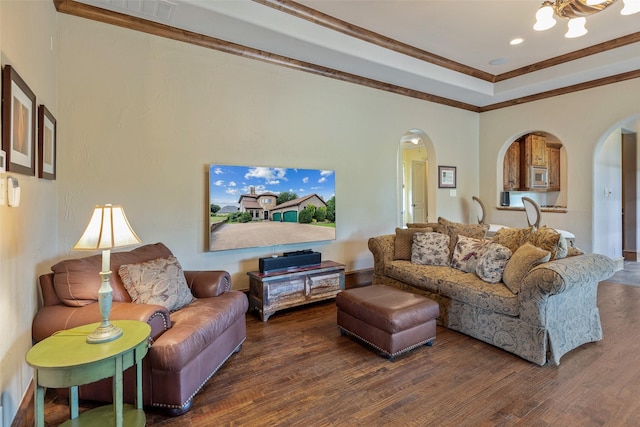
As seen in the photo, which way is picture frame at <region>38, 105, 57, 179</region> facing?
to the viewer's right

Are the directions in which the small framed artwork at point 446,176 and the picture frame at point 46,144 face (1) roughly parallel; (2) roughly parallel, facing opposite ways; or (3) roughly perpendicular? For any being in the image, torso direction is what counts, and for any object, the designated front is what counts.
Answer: roughly perpendicular

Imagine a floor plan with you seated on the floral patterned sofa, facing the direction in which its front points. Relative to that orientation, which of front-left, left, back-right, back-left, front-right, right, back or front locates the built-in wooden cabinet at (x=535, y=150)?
back-right

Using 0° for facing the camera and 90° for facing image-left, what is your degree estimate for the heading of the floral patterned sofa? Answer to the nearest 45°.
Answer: approximately 45°

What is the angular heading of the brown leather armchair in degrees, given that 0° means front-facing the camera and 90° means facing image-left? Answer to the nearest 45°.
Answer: approximately 315°

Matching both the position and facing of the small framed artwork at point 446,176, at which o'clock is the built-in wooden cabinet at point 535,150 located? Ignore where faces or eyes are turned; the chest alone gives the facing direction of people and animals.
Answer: The built-in wooden cabinet is roughly at 9 o'clock from the small framed artwork.

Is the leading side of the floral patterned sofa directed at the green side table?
yes

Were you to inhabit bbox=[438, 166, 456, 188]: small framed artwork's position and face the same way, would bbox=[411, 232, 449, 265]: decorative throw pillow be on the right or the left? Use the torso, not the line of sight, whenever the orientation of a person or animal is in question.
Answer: on its right

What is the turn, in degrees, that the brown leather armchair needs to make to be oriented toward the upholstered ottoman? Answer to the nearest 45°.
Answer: approximately 45° to its left

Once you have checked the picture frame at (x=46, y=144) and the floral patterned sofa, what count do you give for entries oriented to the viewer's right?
1
